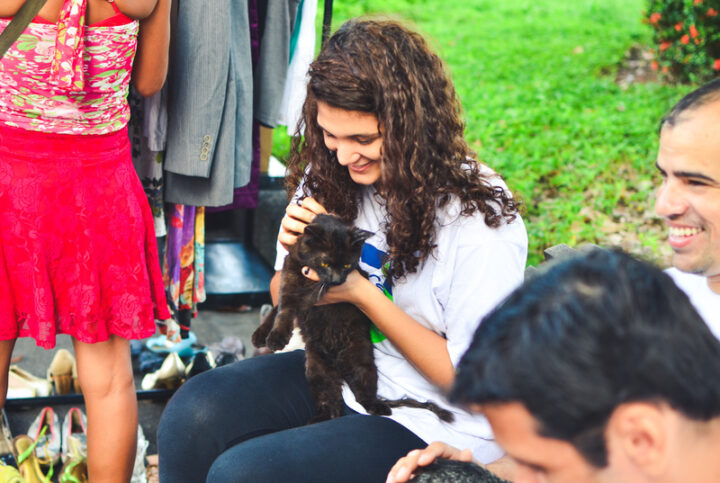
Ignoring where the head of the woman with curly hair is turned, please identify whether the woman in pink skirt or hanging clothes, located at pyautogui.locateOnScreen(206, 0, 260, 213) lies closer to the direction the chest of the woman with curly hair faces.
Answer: the woman in pink skirt

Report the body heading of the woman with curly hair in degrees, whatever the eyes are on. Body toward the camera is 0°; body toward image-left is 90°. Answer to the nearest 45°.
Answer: approximately 45°

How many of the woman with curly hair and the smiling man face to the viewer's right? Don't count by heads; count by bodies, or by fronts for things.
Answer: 0

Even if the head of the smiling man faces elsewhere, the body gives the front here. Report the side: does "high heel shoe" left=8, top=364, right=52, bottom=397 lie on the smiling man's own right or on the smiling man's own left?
on the smiling man's own right

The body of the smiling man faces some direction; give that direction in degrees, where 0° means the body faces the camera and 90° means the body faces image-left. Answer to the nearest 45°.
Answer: approximately 45°

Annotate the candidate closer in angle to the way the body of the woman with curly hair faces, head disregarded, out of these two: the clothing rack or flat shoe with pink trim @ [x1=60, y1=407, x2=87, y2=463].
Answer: the flat shoe with pink trim

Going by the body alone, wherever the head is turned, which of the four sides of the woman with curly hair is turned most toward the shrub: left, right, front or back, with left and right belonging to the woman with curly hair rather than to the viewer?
back

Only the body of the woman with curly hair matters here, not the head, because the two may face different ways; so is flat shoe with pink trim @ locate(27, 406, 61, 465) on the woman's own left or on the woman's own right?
on the woman's own right

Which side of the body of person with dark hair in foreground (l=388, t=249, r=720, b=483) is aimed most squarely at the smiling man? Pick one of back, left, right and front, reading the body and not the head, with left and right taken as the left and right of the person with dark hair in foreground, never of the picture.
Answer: right

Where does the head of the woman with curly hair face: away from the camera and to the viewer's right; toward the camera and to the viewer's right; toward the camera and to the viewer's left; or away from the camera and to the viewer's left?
toward the camera and to the viewer's left

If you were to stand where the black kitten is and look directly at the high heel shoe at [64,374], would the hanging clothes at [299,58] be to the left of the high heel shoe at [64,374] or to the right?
right

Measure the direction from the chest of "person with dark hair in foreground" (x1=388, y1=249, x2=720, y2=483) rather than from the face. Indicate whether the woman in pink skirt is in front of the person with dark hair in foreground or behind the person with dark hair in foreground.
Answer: in front

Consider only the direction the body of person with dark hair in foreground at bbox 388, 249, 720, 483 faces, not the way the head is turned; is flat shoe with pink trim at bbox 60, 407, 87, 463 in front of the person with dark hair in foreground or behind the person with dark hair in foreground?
in front

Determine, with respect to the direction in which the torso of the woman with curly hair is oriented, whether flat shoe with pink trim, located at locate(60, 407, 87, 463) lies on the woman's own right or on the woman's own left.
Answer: on the woman's own right

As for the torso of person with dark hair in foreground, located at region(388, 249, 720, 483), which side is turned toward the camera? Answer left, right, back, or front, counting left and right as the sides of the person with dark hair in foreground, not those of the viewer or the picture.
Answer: left
